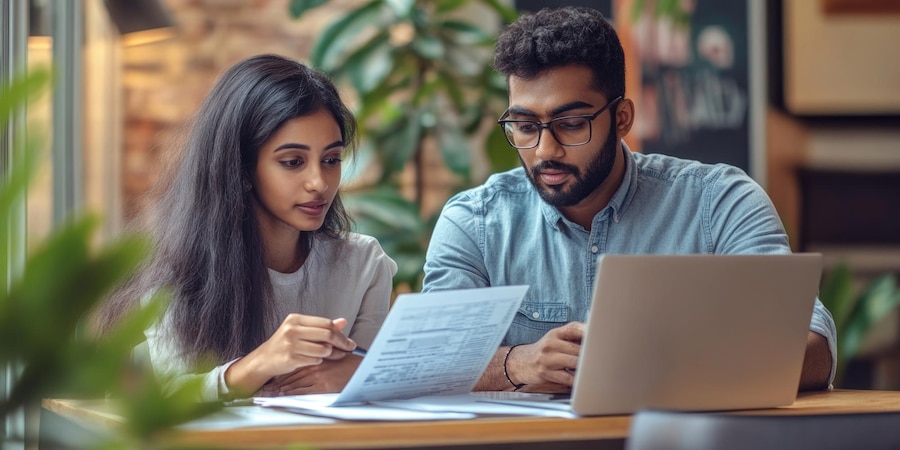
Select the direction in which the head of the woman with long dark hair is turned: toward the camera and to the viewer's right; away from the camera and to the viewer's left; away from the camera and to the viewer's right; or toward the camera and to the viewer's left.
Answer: toward the camera and to the viewer's right

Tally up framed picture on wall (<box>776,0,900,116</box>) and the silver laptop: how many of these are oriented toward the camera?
1

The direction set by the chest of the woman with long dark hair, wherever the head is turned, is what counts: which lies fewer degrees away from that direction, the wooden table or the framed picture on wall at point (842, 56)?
the wooden table

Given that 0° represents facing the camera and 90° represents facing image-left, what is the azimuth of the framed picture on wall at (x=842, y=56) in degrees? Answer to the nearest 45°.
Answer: approximately 0°

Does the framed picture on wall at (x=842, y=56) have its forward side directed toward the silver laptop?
yes

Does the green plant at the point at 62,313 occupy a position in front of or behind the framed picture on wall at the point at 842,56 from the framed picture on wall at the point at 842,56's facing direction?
in front

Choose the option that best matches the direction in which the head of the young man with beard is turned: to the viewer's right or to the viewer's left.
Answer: to the viewer's left

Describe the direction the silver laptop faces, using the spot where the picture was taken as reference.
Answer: facing away from the viewer and to the left of the viewer

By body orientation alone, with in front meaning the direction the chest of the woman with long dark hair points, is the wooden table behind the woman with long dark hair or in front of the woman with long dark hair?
in front

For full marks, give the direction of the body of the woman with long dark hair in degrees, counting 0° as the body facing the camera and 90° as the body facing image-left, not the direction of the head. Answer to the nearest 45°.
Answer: approximately 315°

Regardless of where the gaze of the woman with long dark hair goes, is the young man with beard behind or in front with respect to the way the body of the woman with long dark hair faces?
in front

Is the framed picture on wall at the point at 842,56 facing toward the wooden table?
yes
